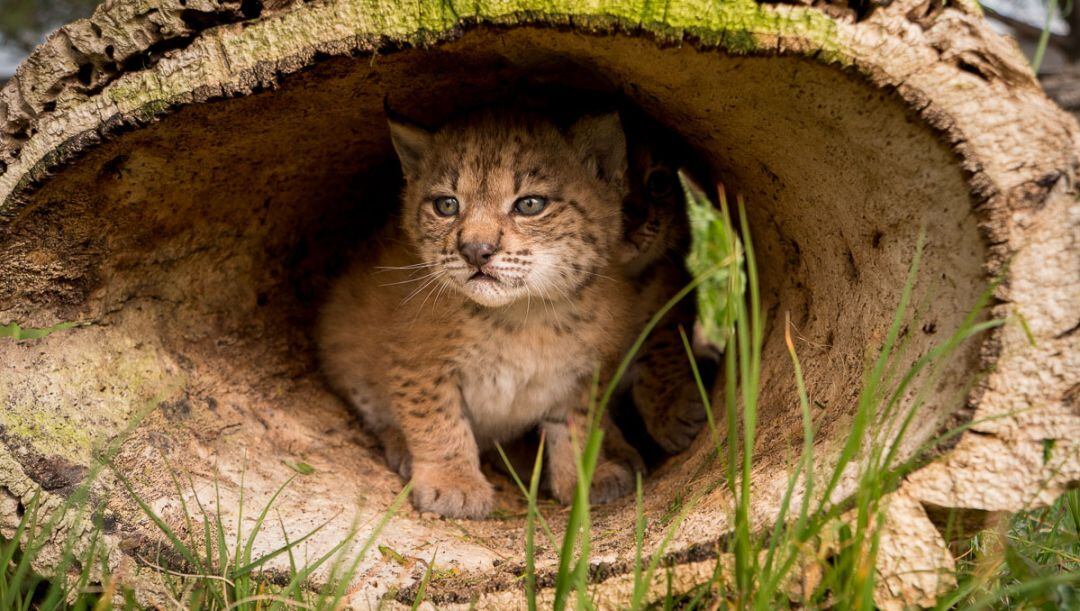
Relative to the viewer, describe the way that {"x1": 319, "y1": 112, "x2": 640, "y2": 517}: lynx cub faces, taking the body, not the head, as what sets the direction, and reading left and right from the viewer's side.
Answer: facing the viewer

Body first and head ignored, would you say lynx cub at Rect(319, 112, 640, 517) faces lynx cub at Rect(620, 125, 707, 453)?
no
